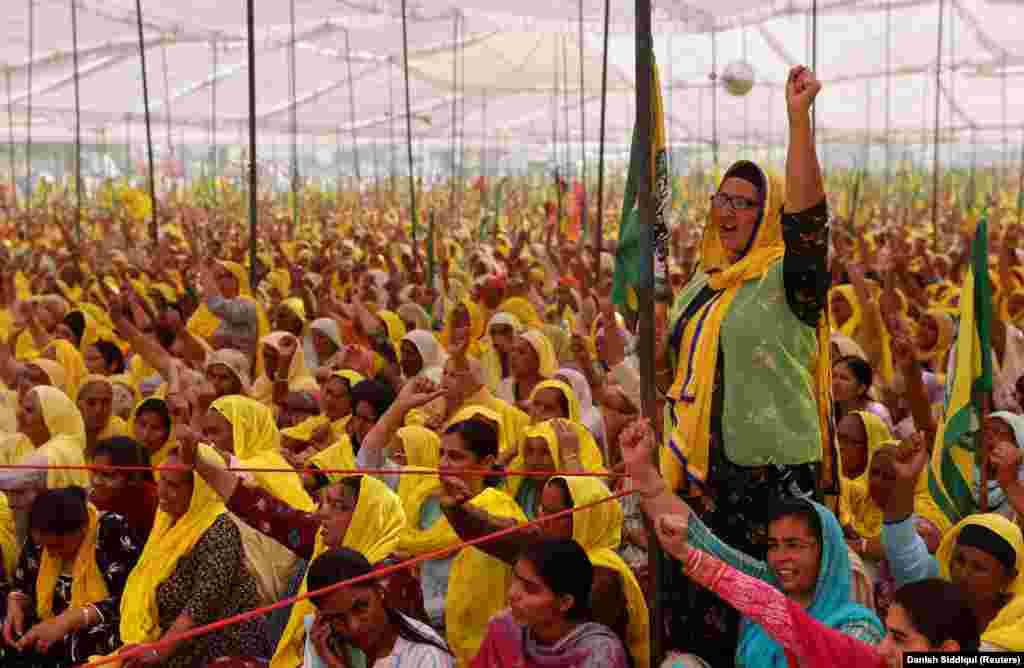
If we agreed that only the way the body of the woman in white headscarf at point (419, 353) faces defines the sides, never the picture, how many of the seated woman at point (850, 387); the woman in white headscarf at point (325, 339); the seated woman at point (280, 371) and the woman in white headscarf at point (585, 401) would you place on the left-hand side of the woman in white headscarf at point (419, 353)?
2

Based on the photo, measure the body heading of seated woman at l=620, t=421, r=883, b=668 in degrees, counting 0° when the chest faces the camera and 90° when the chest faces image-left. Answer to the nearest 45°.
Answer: approximately 45°

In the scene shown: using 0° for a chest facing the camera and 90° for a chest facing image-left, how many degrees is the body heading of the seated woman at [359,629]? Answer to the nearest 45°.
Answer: approximately 45°
